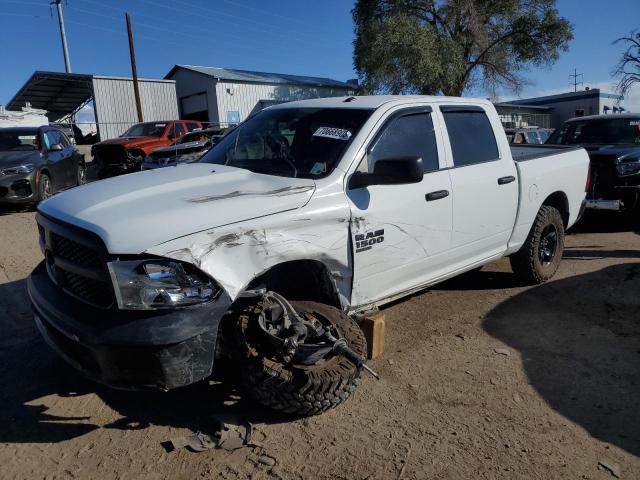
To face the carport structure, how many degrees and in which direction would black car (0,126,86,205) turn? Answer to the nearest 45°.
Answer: approximately 135° to its right

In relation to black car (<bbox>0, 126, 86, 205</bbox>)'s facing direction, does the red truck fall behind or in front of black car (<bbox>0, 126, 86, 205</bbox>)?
behind

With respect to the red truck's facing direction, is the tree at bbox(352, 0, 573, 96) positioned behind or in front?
behind

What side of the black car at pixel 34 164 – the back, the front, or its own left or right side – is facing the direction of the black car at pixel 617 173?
left

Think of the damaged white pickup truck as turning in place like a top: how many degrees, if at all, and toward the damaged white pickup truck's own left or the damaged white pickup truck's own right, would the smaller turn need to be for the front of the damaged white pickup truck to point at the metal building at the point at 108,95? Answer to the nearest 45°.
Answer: approximately 135° to the damaged white pickup truck's own right

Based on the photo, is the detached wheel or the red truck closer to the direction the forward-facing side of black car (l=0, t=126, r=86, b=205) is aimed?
the detached wheel

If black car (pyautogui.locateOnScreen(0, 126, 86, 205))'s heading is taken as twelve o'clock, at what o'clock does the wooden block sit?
The wooden block is roughly at 10 o'clock from the black car.

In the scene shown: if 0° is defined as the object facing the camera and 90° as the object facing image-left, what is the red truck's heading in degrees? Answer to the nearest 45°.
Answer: approximately 45°

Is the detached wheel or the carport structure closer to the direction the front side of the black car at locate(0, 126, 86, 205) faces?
the detached wheel

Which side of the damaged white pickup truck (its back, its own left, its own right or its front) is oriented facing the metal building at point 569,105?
back

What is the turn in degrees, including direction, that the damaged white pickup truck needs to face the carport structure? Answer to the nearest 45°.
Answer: approximately 90° to its right

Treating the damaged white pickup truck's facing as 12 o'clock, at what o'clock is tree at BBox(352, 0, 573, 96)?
The tree is roughly at 5 o'clock from the damaged white pickup truck.
